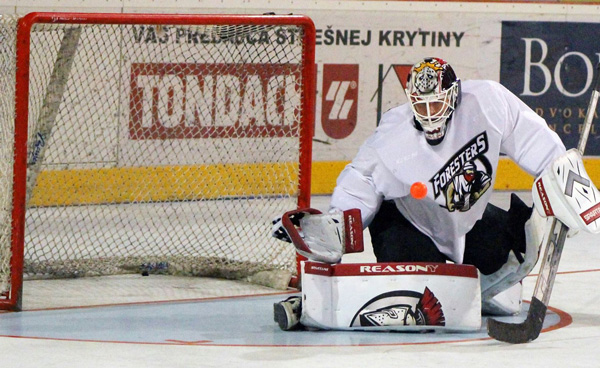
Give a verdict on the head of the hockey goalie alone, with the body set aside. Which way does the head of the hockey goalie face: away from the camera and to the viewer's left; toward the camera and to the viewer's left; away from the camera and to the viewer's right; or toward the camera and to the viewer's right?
toward the camera and to the viewer's left

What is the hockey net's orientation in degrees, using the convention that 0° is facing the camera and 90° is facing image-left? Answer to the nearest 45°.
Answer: approximately 315°

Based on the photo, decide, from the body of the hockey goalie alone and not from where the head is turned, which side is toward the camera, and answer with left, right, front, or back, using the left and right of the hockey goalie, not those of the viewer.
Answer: front
